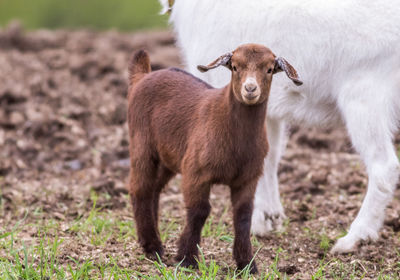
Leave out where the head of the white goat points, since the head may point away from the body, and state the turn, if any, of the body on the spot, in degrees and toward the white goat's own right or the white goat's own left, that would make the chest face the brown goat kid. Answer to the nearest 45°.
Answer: approximately 45° to the white goat's own left

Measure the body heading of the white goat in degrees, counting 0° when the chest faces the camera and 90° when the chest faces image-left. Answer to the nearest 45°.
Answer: approximately 90°

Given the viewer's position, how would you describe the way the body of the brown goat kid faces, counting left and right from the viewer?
facing the viewer and to the right of the viewer

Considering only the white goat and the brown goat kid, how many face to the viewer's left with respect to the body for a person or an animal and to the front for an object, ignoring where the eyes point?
1

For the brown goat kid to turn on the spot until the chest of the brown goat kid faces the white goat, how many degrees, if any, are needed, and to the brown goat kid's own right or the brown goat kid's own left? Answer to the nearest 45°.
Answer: approximately 90° to the brown goat kid's own left
